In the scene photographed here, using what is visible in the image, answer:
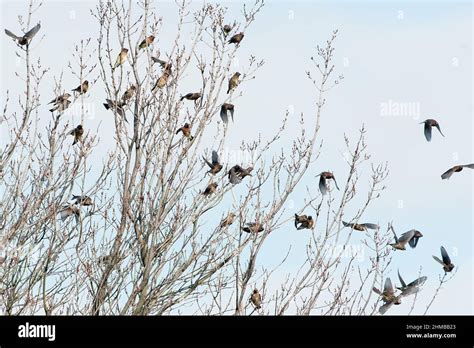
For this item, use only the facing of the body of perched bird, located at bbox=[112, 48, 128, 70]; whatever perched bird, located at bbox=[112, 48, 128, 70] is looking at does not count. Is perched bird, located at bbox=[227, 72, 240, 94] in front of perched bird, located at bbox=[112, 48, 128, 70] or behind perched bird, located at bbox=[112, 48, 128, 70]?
in front

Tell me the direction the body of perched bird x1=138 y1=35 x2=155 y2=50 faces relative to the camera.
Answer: to the viewer's right

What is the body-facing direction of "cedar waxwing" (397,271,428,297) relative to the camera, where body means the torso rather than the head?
to the viewer's left

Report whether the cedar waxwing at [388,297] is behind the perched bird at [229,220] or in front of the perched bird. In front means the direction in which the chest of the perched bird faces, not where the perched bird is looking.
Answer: in front

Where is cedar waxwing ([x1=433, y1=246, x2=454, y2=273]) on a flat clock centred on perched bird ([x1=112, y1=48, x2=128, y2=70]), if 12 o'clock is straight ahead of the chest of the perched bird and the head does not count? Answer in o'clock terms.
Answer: The cedar waxwing is roughly at 12 o'clock from the perched bird.

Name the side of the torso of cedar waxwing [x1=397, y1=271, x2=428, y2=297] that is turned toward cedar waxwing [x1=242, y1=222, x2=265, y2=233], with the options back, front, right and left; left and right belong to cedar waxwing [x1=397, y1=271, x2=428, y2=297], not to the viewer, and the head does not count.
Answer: front

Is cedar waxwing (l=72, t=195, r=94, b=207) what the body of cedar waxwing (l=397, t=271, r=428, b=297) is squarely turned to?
yes
